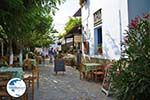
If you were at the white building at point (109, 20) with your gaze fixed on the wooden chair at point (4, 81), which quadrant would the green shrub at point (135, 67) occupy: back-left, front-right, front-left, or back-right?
front-left

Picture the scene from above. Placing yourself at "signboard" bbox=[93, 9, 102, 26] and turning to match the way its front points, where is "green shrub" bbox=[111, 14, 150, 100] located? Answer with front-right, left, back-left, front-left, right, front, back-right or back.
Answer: front-left

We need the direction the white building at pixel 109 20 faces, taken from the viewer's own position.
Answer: facing the viewer and to the left of the viewer

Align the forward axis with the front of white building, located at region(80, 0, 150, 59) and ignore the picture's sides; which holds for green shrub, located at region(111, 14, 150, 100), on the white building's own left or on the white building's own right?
on the white building's own left
